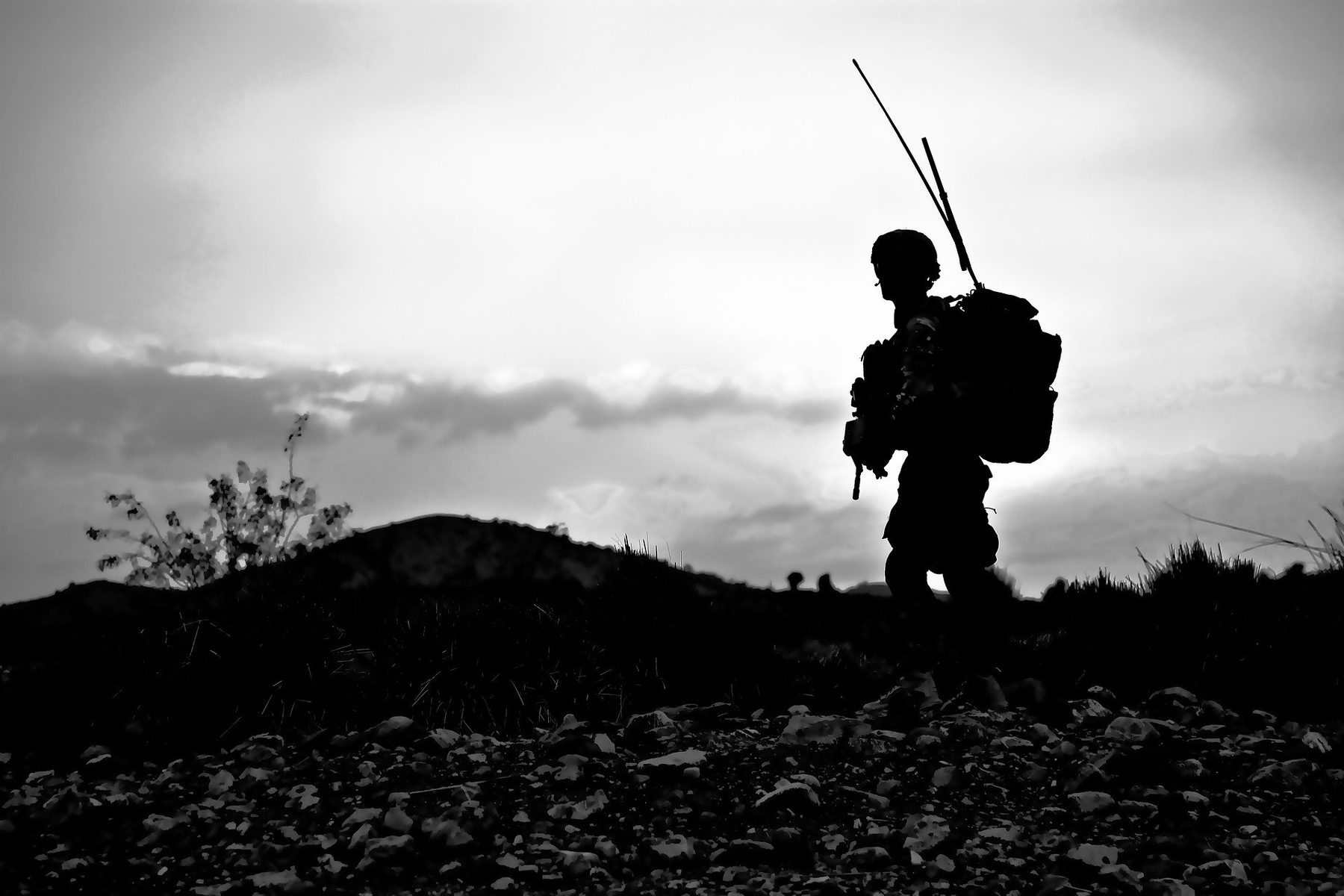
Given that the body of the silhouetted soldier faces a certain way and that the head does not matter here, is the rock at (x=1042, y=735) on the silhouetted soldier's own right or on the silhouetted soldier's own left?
on the silhouetted soldier's own left

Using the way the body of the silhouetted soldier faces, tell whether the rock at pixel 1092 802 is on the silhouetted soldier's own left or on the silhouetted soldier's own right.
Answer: on the silhouetted soldier's own left

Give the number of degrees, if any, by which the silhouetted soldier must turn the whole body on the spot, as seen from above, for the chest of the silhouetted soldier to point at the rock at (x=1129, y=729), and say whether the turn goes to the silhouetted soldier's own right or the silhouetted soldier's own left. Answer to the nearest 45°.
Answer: approximately 135° to the silhouetted soldier's own left

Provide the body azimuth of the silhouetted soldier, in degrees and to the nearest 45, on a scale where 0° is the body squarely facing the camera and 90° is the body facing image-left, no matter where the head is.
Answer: approximately 90°

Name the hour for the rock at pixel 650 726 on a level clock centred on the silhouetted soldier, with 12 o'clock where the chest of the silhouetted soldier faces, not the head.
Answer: The rock is roughly at 10 o'clock from the silhouetted soldier.

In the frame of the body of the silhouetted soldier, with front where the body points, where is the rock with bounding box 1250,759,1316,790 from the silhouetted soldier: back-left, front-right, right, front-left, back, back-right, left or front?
back-left

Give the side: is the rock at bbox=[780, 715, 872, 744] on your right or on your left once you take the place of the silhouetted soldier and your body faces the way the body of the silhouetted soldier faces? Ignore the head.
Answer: on your left
